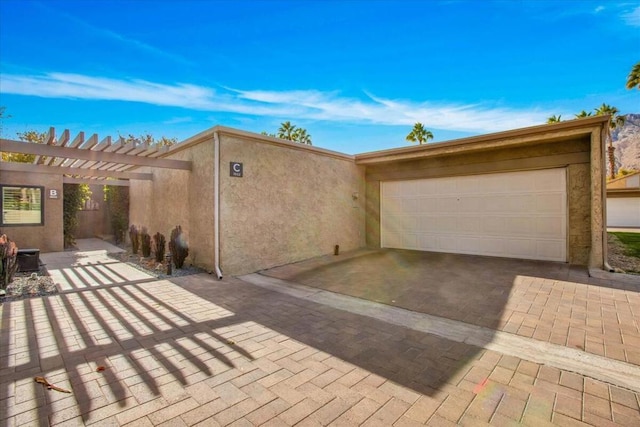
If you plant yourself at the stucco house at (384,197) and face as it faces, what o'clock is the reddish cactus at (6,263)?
The reddish cactus is roughly at 1 o'clock from the stucco house.

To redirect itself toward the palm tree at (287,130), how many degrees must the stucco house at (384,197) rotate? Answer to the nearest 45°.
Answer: approximately 135° to its right

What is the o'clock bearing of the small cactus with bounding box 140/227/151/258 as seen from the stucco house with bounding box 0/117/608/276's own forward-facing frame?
The small cactus is roughly at 2 o'clock from the stucco house.

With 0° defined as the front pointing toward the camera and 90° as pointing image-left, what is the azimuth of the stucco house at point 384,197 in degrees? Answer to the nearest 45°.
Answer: approximately 45°

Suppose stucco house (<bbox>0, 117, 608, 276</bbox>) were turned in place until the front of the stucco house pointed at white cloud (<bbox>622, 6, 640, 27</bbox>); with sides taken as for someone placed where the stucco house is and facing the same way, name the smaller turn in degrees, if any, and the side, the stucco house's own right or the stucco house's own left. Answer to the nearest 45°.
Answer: approximately 135° to the stucco house's own left

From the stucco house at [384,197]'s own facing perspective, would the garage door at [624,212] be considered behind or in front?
behind

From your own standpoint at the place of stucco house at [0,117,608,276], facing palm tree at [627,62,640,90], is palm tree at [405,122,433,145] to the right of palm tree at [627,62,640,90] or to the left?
left

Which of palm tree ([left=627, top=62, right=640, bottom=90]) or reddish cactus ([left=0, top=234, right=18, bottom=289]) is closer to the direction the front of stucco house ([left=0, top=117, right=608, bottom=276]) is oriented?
the reddish cactus

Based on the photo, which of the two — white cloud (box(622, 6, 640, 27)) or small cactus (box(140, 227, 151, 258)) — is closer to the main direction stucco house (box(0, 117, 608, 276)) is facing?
the small cactus

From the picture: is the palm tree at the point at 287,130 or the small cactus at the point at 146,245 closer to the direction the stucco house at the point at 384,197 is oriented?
the small cactus

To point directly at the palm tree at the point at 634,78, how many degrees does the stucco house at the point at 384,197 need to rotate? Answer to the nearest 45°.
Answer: approximately 180°
